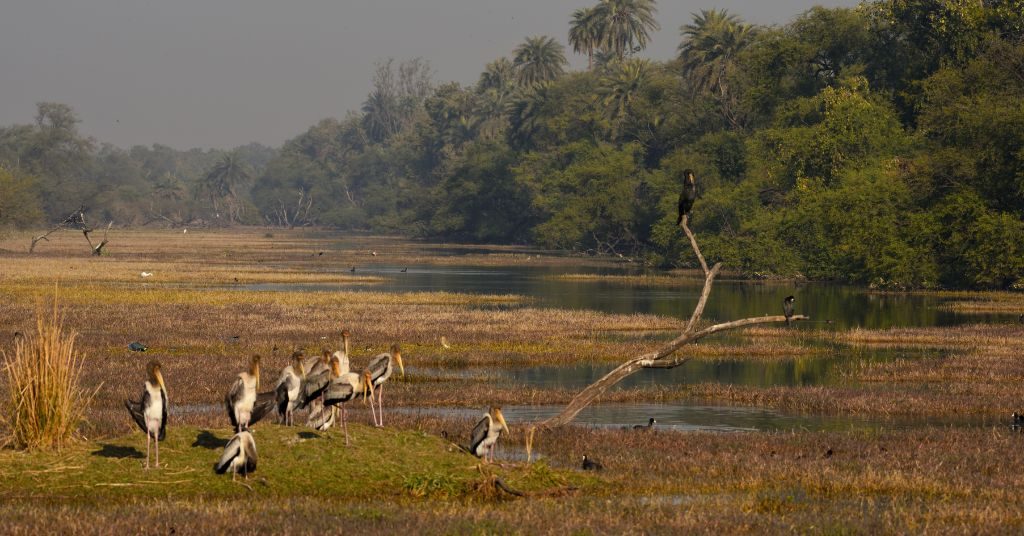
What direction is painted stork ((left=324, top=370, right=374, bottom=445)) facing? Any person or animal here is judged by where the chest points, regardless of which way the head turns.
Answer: to the viewer's right

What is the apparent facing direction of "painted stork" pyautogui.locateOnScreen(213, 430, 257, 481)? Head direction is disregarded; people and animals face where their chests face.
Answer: to the viewer's right

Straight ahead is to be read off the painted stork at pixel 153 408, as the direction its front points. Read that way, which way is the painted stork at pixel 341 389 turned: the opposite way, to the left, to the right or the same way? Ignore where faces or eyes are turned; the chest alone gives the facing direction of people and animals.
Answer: to the left

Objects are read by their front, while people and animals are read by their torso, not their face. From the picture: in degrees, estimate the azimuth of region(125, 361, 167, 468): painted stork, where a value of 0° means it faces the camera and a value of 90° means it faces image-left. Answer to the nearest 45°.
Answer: approximately 0°

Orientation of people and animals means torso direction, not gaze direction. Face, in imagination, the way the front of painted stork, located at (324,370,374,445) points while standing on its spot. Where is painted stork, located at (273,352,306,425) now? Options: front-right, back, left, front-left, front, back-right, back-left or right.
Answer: back-left

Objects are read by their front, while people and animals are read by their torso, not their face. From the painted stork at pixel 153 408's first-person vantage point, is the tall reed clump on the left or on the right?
on its right

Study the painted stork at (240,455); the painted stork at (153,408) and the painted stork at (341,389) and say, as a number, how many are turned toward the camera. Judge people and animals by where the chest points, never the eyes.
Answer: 1

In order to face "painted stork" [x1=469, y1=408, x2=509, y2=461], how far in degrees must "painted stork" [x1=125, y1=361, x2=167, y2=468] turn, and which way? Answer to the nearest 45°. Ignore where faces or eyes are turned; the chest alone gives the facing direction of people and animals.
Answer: approximately 90° to its left

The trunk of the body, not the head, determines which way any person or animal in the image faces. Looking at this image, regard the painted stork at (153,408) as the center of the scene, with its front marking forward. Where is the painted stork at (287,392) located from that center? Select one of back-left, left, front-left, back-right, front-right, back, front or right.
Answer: back-left

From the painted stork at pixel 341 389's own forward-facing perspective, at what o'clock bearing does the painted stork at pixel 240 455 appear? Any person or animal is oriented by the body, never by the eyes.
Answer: the painted stork at pixel 240 455 is roughly at 4 o'clock from the painted stork at pixel 341 389.
